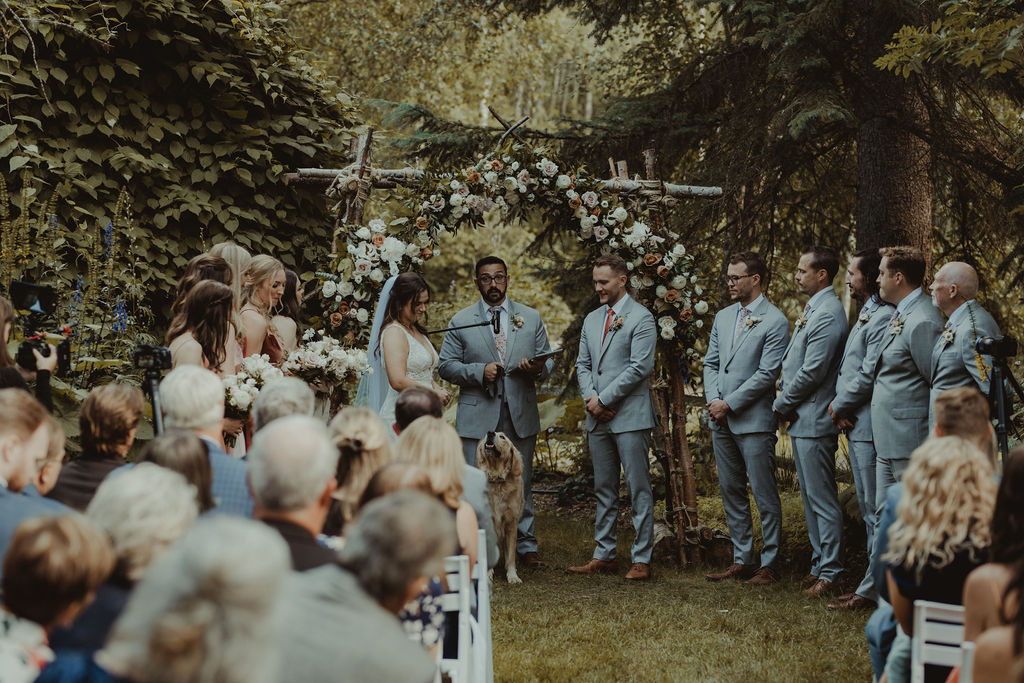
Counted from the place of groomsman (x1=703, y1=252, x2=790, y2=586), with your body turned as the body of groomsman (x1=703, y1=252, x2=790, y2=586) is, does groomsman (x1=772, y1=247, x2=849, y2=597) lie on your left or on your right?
on your left

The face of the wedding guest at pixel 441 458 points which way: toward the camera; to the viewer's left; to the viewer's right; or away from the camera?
away from the camera

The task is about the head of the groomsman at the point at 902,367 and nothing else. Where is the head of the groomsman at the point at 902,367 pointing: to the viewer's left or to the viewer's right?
to the viewer's left

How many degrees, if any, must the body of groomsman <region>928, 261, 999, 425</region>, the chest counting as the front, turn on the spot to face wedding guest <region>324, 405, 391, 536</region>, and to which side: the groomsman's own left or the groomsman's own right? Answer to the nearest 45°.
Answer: approximately 45° to the groomsman's own left

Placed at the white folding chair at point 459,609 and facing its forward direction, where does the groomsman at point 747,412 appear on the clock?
The groomsman is roughly at 1 o'clock from the white folding chair.

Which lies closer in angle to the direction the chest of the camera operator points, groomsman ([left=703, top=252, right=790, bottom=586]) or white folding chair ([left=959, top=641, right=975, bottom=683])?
the groomsman

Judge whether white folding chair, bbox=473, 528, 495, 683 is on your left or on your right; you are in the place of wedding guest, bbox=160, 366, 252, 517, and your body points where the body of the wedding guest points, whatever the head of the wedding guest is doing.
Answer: on your right

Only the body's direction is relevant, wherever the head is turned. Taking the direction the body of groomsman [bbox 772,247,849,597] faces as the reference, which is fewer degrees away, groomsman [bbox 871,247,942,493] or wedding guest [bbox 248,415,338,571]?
the wedding guest

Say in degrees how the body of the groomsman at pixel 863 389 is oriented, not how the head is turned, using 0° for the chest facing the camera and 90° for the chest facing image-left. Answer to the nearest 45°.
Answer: approximately 90°

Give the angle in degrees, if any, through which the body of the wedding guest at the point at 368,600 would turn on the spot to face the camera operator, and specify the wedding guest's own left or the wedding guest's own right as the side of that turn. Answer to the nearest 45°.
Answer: approximately 90° to the wedding guest's own left

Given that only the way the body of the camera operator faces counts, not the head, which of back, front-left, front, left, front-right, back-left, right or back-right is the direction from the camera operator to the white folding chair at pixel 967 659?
front-right
